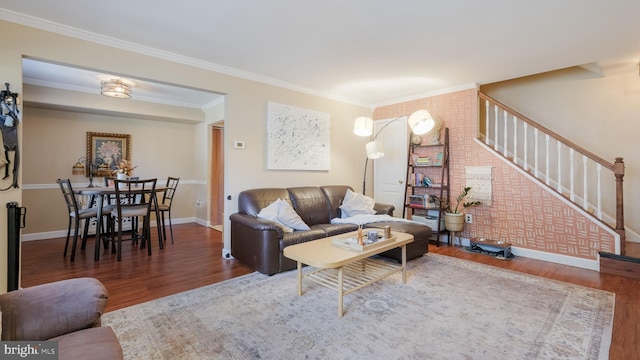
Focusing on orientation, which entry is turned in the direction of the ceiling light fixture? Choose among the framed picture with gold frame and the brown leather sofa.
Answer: the framed picture with gold frame

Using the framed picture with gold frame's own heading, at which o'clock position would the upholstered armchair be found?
The upholstered armchair is roughly at 12 o'clock from the framed picture with gold frame.

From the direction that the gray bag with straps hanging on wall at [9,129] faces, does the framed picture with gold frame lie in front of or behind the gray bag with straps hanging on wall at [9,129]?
behind

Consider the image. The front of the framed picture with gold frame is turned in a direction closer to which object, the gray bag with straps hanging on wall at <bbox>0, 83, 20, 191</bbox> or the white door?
the gray bag with straps hanging on wall

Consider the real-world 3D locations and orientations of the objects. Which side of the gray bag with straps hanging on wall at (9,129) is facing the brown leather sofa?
left

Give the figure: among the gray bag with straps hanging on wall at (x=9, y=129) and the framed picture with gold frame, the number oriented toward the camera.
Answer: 2

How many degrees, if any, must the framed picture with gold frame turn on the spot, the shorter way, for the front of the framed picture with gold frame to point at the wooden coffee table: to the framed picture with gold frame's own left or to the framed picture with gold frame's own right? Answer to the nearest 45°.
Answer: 0° — it already faces it

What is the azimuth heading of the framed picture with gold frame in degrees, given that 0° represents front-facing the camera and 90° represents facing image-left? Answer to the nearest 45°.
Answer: approximately 0°
